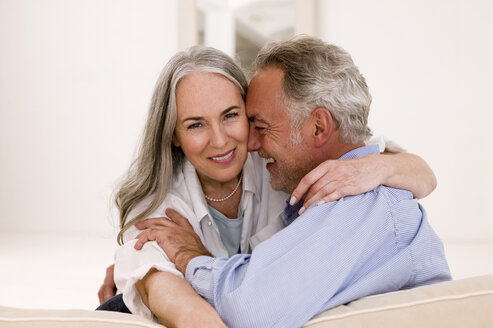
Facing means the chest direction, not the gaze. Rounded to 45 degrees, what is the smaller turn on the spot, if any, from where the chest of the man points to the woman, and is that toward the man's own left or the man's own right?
approximately 45° to the man's own right

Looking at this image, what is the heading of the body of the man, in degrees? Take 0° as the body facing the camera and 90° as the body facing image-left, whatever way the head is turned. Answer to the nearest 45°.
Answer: approximately 90°
